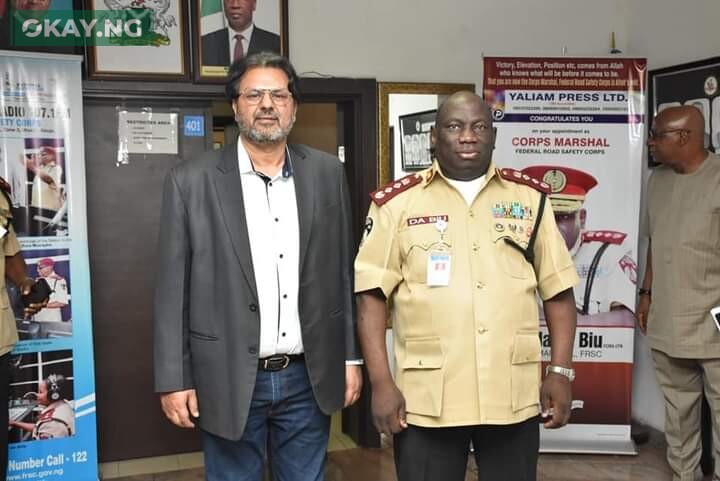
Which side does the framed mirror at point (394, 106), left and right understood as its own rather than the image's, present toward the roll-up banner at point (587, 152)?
left

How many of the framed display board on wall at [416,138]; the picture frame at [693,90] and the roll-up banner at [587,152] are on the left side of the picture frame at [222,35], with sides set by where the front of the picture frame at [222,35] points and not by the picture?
3

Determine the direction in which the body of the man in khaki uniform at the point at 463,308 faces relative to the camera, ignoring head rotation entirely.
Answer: toward the camera

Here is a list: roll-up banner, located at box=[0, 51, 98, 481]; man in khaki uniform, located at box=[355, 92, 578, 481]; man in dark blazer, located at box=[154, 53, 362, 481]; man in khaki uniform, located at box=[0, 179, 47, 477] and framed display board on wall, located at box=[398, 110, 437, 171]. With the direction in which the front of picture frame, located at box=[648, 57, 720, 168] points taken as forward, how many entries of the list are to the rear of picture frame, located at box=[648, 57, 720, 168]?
0

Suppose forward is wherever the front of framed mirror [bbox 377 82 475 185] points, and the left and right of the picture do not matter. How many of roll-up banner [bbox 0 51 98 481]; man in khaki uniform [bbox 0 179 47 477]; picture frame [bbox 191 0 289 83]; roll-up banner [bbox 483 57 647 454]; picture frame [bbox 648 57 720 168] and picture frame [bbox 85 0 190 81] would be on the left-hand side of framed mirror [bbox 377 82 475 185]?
2

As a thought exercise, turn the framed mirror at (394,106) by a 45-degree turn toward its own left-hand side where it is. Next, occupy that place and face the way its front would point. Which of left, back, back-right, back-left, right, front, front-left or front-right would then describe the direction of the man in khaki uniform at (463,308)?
front-right

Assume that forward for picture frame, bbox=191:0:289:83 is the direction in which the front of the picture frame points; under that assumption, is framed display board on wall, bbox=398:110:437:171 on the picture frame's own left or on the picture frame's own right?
on the picture frame's own left

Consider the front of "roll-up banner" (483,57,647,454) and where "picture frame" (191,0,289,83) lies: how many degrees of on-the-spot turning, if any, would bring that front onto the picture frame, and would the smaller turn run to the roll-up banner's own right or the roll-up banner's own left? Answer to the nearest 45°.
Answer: approximately 90° to the roll-up banner's own right

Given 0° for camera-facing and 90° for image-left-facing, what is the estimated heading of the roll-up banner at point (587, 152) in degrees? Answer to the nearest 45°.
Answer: approximately 0°

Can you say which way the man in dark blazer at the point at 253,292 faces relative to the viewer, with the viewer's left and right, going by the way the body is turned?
facing the viewer

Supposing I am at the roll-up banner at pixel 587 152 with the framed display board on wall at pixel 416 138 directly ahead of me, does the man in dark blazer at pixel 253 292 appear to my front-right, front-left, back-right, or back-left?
front-left

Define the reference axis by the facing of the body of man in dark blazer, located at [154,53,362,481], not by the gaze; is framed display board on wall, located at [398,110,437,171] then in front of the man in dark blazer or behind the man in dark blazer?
behind

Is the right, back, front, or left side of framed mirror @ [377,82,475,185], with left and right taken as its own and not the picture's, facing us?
front

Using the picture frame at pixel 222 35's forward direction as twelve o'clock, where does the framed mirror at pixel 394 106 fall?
the framed mirror at pixel 394 106 is roughly at 9 o'clock from the picture frame at pixel 222 35.

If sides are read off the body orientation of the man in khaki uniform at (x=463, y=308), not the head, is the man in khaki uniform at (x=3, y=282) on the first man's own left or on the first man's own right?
on the first man's own right

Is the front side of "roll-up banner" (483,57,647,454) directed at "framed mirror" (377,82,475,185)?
no

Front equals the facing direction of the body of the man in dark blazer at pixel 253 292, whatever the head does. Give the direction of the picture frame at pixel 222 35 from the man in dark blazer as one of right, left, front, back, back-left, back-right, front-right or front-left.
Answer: back

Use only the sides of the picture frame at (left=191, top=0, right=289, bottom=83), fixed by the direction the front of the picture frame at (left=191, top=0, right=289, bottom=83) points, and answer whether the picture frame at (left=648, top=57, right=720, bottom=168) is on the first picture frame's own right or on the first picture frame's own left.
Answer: on the first picture frame's own left

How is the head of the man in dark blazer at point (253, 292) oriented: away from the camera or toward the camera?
toward the camera
